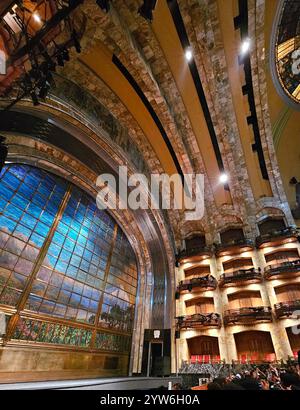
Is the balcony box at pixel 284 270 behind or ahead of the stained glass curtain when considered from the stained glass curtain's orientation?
ahead

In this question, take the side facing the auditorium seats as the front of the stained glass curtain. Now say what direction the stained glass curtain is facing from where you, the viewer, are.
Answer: facing the viewer and to the right of the viewer

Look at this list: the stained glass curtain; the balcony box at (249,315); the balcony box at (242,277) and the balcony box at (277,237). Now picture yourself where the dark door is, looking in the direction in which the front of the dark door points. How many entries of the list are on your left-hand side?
3

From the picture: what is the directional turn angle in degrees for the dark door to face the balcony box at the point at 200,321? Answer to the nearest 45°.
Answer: approximately 90° to its left

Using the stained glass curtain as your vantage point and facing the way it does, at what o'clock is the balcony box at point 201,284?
The balcony box is roughly at 10 o'clock from the stained glass curtain.

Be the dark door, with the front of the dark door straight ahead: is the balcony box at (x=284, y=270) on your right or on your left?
on your left

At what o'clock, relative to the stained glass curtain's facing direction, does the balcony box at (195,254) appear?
The balcony box is roughly at 10 o'clock from the stained glass curtain.

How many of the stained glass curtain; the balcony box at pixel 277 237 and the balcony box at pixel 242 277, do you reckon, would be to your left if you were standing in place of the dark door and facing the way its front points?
2

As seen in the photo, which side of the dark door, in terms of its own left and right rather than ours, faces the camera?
front

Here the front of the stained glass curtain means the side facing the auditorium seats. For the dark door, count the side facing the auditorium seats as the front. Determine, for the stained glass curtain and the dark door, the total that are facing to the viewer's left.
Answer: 0

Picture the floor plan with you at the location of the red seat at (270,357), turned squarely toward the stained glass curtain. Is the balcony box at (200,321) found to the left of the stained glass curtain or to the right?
right

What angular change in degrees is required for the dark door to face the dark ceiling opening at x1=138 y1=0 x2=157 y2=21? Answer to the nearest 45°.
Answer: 0° — it already faces it

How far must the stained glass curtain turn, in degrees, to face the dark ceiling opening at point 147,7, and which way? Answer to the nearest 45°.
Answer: approximately 45° to its right

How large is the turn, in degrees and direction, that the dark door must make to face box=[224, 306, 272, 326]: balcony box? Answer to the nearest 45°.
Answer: approximately 90° to its left
